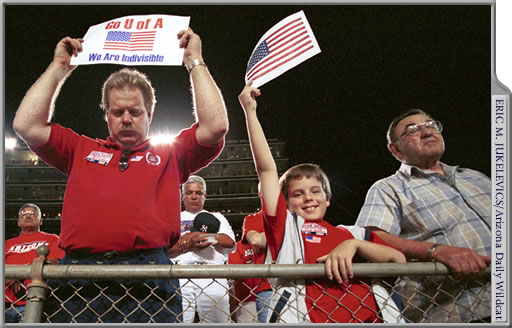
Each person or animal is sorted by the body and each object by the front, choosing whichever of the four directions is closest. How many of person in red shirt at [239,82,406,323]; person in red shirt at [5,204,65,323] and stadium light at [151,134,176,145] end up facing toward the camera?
3

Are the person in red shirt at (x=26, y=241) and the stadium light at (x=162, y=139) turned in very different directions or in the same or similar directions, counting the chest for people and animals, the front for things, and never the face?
same or similar directions

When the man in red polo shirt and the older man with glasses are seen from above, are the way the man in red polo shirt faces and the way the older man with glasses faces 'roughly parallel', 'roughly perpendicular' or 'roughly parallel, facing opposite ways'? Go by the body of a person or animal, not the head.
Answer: roughly parallel

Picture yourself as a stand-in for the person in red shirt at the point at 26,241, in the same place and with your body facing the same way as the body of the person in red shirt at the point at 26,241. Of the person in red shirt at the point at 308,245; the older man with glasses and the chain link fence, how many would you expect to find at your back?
0

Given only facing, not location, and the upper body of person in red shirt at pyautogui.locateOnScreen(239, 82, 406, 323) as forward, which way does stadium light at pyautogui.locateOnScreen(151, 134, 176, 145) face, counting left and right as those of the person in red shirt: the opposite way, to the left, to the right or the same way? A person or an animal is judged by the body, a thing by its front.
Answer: the same way

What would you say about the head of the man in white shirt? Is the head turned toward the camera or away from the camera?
toward the camera

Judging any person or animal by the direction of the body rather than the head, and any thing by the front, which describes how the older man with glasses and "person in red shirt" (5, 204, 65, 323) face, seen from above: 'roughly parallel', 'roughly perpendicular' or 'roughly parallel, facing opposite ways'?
roughly parallel

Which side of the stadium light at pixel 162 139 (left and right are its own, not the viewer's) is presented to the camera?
front

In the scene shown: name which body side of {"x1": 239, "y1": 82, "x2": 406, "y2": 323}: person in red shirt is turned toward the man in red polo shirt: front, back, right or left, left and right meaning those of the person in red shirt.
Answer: right

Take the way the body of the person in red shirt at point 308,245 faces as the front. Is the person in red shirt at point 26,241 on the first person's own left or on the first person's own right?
on the first person's own right

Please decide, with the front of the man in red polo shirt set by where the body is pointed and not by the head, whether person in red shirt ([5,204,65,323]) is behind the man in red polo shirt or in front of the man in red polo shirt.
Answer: behind

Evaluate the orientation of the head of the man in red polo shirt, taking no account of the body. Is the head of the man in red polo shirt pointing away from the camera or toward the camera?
toward the camera

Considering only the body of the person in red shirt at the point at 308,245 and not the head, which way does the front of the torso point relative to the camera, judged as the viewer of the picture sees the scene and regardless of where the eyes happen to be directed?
toward the camera

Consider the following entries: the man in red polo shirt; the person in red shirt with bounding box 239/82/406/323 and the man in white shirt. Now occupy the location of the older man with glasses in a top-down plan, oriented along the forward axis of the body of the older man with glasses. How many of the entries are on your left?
0

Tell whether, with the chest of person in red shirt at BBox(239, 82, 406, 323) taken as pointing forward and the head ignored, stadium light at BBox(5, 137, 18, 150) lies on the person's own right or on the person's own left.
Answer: on the person's own right

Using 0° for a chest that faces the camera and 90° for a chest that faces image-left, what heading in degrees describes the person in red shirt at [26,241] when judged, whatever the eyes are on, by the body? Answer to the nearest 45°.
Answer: approximately 0°

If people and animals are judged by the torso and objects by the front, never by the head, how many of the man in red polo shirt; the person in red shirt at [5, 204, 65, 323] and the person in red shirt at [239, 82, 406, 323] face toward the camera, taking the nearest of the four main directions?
3

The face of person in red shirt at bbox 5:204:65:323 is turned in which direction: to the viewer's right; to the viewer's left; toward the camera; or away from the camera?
toward the camera

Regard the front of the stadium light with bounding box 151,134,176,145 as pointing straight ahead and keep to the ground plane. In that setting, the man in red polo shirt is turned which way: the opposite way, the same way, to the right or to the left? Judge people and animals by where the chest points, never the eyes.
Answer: the same way

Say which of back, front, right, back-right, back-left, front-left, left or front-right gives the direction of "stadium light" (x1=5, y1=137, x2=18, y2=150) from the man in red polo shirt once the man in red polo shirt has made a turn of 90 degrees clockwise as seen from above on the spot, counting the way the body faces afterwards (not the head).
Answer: front-right

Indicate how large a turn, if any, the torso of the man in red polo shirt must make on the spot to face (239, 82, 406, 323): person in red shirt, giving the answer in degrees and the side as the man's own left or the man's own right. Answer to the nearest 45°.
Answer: approximately 45° to the man's own left
